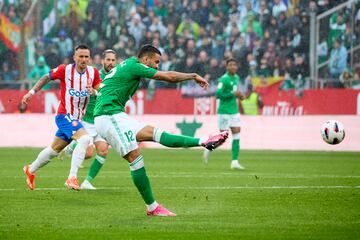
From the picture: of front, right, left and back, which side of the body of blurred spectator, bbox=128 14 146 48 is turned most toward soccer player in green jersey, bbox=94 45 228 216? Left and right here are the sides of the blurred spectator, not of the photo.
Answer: front

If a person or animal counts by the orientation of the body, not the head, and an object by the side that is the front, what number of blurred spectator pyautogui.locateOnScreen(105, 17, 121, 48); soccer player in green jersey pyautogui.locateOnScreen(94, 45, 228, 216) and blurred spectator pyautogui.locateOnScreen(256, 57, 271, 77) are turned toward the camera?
2

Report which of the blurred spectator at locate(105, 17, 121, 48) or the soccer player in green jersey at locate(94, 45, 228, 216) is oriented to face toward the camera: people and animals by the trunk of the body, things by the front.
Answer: the blurred spectator

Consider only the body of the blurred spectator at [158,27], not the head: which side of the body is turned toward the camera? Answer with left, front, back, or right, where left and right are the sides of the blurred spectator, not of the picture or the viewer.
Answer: front

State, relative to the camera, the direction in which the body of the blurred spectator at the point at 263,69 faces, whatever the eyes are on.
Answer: toward the camera

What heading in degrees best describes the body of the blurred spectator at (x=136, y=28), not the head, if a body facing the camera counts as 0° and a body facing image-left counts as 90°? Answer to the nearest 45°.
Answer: approximately 0°

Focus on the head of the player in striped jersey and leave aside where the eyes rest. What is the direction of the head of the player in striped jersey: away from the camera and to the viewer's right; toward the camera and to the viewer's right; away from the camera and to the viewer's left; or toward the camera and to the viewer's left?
toward the camera and to the viewer's right

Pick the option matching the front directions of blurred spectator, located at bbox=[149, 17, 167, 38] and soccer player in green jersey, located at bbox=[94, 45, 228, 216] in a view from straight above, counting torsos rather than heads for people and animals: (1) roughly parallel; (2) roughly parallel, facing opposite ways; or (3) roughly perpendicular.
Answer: roughly perpendicular

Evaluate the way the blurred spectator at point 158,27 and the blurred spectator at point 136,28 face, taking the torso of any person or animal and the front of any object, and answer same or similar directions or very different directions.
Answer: same or similar directions

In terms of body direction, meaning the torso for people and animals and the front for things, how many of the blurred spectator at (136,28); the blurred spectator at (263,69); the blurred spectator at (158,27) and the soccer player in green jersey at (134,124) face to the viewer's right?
1

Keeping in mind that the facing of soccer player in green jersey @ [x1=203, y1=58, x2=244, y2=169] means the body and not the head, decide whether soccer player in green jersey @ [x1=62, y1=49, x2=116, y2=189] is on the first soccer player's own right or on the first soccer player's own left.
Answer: on the first soccer player's own right

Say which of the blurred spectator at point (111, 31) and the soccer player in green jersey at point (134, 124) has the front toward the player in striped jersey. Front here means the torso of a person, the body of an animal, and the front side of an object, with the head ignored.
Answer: the blurred spectator

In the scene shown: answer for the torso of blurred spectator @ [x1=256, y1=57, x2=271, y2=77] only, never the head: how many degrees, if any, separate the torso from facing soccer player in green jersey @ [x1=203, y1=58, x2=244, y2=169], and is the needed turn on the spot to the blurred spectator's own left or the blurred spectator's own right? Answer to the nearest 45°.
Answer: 0° — they already face them

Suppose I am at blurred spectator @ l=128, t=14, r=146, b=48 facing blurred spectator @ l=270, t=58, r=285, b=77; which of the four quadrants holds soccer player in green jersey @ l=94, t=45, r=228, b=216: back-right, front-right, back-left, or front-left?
front-right

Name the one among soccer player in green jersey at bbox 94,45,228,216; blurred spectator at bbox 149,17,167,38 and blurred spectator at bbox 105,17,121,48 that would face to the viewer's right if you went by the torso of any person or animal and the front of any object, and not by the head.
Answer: the soccer player in green jersey

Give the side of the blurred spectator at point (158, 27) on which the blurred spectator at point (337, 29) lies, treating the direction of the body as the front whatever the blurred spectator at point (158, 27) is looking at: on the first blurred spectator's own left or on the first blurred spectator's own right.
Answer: on the first blurred spectator's own left

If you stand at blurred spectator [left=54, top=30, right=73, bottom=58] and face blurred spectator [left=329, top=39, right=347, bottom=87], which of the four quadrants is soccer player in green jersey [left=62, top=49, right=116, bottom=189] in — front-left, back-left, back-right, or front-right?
front-right
